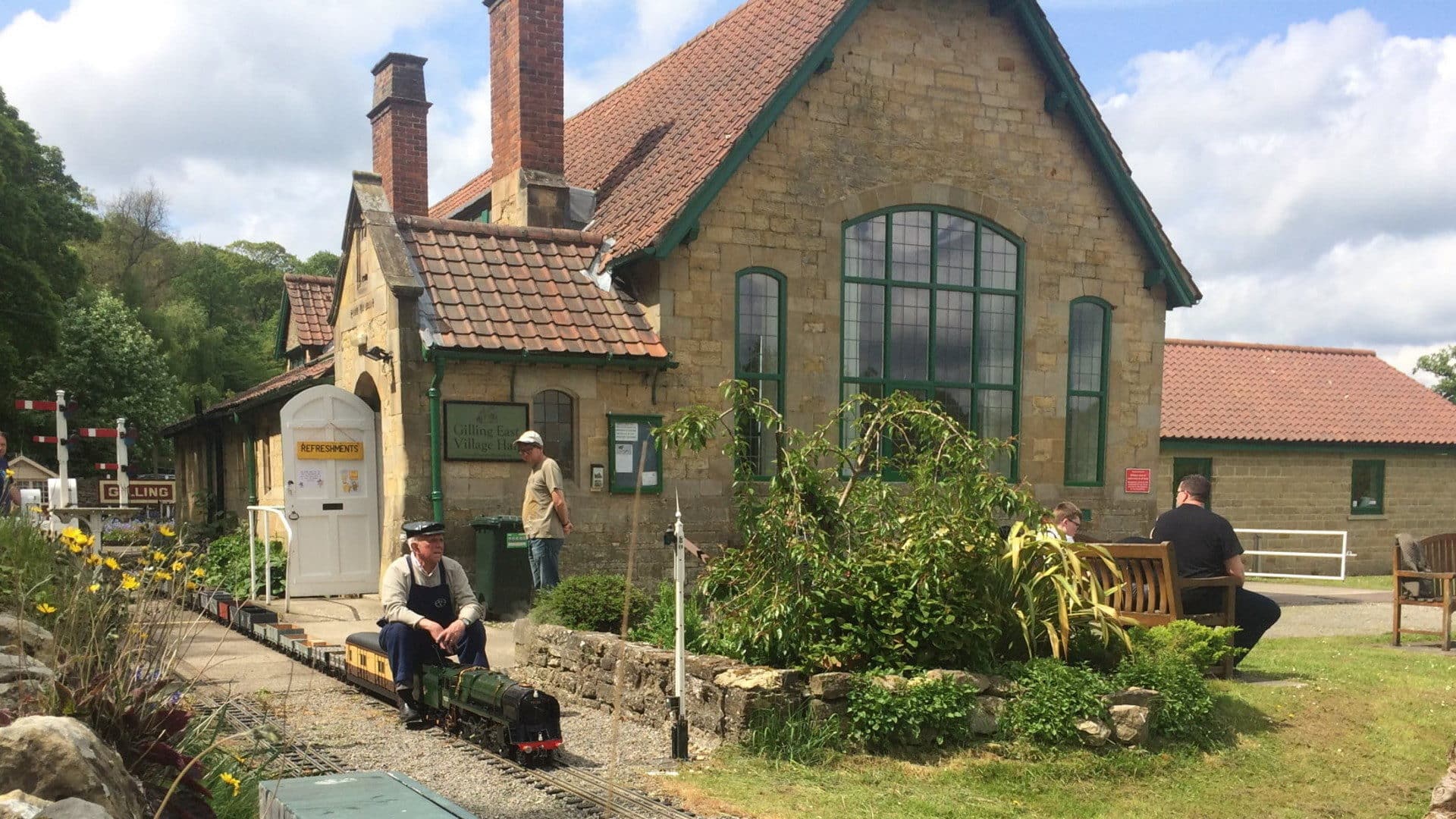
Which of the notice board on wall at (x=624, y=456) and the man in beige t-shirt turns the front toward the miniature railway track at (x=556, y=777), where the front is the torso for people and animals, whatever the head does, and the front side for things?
the notice board on wall

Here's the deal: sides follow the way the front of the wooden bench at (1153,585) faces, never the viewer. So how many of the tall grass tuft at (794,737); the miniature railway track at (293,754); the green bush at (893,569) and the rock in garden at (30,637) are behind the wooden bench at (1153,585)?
4

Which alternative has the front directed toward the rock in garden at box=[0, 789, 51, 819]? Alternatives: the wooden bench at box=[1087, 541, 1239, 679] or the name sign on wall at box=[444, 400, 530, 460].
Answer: the name sign on wall

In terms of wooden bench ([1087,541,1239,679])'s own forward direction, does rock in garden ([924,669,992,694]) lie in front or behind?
behind

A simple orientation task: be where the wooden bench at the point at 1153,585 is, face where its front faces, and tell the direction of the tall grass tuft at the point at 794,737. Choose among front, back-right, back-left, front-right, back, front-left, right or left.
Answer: back

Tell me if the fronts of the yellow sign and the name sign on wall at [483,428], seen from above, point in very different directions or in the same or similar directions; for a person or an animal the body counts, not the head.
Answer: same or similar directions

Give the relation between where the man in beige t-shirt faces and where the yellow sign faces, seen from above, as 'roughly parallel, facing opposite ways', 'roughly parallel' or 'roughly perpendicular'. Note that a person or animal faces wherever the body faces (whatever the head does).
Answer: roughly perpendicular

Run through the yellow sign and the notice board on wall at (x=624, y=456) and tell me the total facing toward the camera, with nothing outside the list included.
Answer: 2

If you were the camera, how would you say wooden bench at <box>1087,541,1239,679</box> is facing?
facing away from the viewer and to the right of the viewer

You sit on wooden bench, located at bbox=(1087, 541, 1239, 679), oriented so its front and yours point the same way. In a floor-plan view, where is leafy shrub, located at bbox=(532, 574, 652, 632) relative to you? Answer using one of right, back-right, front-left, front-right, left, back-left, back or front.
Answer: back-left

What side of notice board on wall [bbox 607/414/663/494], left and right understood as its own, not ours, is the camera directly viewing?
front

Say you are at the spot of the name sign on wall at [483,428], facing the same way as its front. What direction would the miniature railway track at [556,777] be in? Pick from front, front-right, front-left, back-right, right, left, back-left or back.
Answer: front
